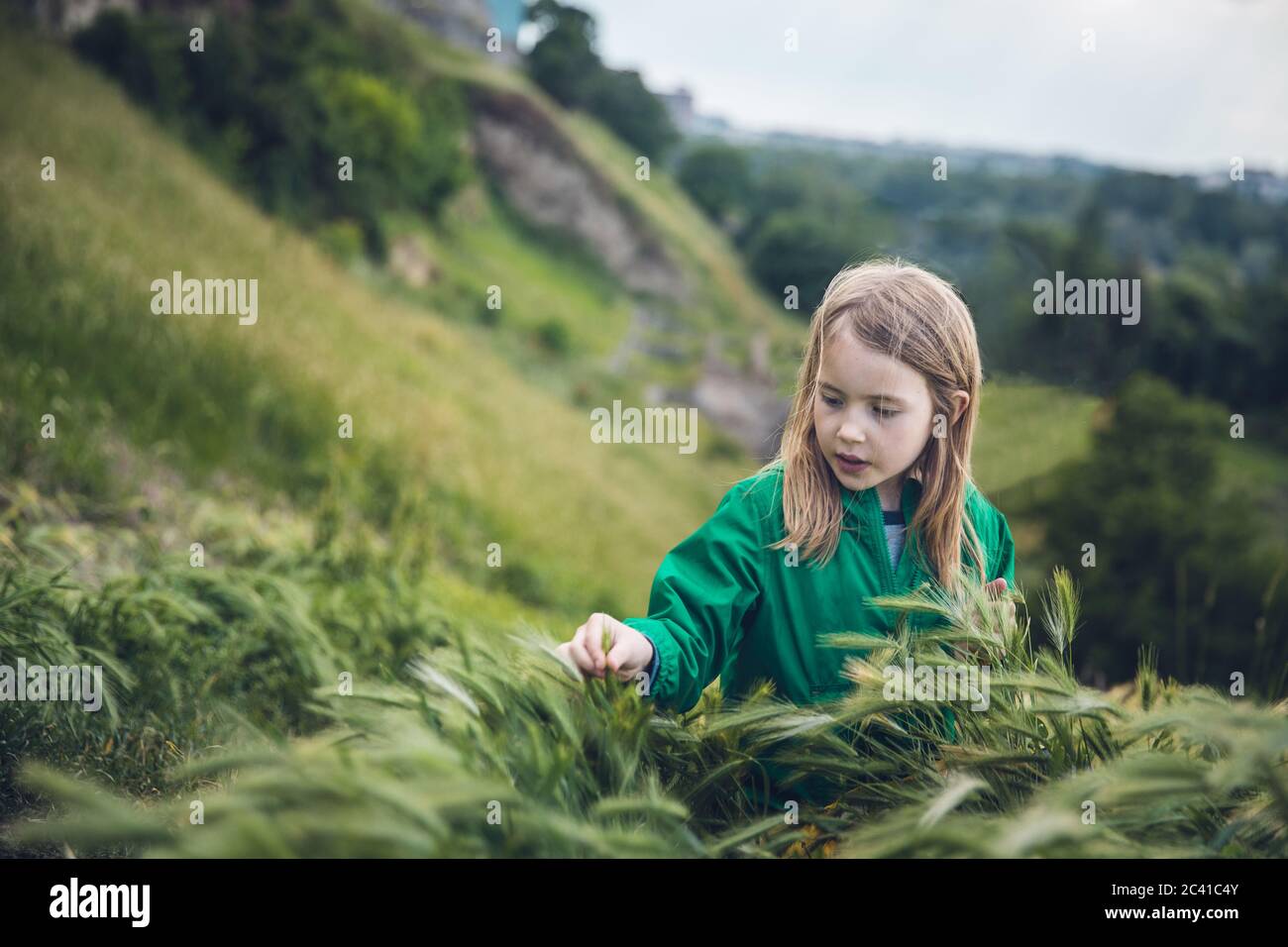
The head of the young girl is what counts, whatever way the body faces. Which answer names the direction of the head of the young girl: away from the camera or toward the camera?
toward the camera

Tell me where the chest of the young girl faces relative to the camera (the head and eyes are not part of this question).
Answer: toward the camera

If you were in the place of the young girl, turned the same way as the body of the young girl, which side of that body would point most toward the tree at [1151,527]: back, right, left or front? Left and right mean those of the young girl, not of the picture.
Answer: back
